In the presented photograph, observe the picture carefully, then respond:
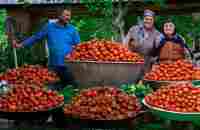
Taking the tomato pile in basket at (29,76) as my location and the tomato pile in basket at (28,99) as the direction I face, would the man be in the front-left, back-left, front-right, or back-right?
back-left

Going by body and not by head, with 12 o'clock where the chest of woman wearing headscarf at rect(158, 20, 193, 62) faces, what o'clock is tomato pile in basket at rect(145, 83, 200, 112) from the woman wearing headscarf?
The tomato pile in basket is roughly at 12 o'clock from the woman wearing headscarf.

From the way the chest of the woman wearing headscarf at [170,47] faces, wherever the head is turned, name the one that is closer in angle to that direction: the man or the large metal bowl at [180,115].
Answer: the large metal bowl

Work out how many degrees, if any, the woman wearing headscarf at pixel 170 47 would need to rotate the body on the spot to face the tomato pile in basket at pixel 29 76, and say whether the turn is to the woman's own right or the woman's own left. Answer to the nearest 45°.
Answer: approximately 45° to the woman's own right

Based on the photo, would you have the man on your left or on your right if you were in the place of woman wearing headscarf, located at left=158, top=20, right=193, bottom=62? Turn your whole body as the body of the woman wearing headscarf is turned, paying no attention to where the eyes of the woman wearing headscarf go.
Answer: on your right

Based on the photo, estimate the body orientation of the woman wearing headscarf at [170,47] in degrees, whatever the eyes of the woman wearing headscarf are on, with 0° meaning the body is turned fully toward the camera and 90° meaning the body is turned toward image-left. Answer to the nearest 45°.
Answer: approximately 0°
